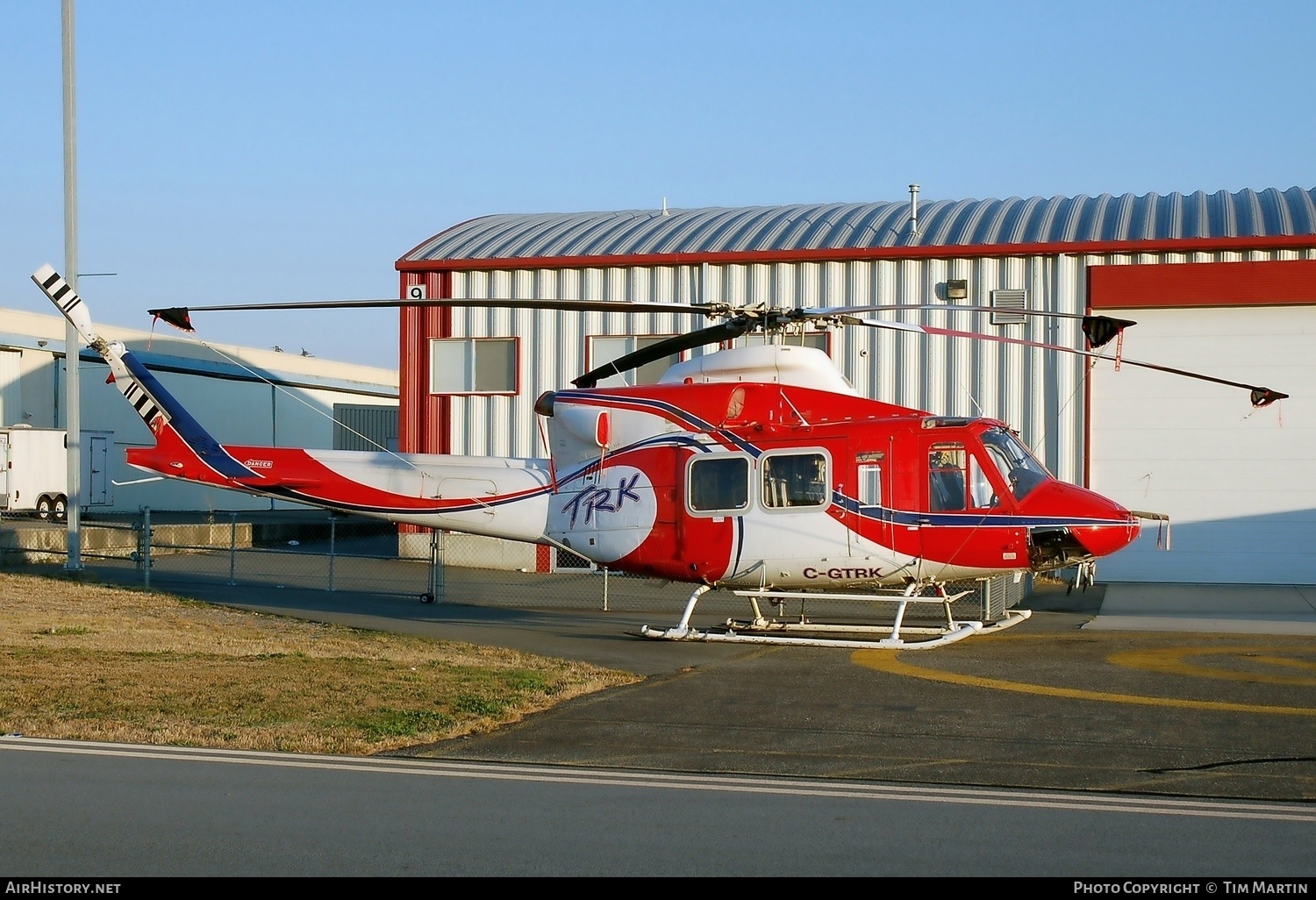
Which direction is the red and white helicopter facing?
to the viewer's right

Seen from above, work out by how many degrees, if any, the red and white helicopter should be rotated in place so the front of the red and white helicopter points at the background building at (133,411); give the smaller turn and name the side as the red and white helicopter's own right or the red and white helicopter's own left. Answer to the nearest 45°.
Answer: approximately 135° to the red and white helicopter's own left

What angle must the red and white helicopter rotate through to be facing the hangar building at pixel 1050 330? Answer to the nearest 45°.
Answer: approximately 45° to its left
